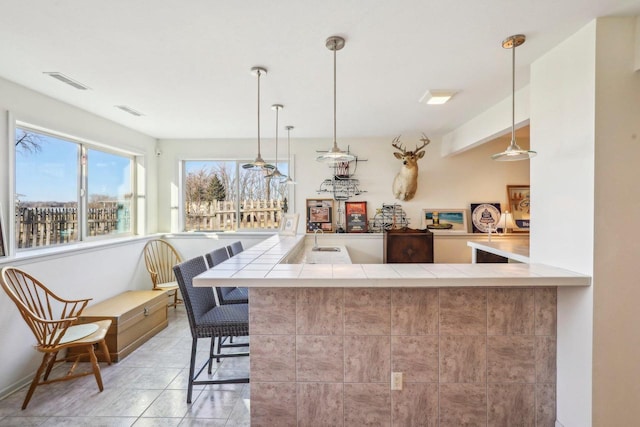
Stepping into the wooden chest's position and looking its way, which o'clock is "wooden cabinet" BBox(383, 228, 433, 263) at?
The wooden cabinet is roughly at 11 o'clock from the wooden chest.

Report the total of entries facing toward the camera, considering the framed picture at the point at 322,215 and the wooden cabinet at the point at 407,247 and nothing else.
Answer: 2

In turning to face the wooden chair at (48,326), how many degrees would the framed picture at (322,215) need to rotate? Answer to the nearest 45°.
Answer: approximately 45° to its right

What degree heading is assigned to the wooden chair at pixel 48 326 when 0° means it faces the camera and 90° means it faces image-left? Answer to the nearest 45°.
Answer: approximately 270°

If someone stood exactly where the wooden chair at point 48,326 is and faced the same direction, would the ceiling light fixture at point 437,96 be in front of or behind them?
in front

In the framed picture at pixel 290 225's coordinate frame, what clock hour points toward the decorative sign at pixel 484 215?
The decorative sign is roughly at 9 o'clock from the framed picture.

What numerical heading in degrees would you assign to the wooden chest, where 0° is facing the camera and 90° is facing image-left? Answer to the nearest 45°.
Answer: approximately 315°

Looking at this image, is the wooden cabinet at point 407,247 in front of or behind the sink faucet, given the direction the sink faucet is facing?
in front

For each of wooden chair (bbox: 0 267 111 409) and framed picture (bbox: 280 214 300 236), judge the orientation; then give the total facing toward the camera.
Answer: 1
